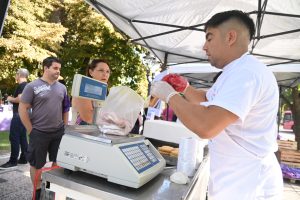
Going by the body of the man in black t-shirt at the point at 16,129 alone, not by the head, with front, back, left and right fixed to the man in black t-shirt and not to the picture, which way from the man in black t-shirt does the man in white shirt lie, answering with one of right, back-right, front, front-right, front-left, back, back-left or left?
left

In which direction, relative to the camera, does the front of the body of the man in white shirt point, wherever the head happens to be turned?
to the viewer's left

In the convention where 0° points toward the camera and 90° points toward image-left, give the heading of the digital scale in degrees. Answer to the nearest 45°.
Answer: approximately 315°

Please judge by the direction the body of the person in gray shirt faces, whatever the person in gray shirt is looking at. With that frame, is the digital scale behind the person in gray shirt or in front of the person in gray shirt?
in front

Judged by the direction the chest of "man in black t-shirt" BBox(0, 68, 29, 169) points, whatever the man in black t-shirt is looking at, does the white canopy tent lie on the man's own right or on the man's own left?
on the man's own left

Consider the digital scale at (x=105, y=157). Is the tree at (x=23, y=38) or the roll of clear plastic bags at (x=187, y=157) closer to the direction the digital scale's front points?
the roll of clear plastic bags

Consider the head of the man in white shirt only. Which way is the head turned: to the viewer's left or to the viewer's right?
to the viewer's left
